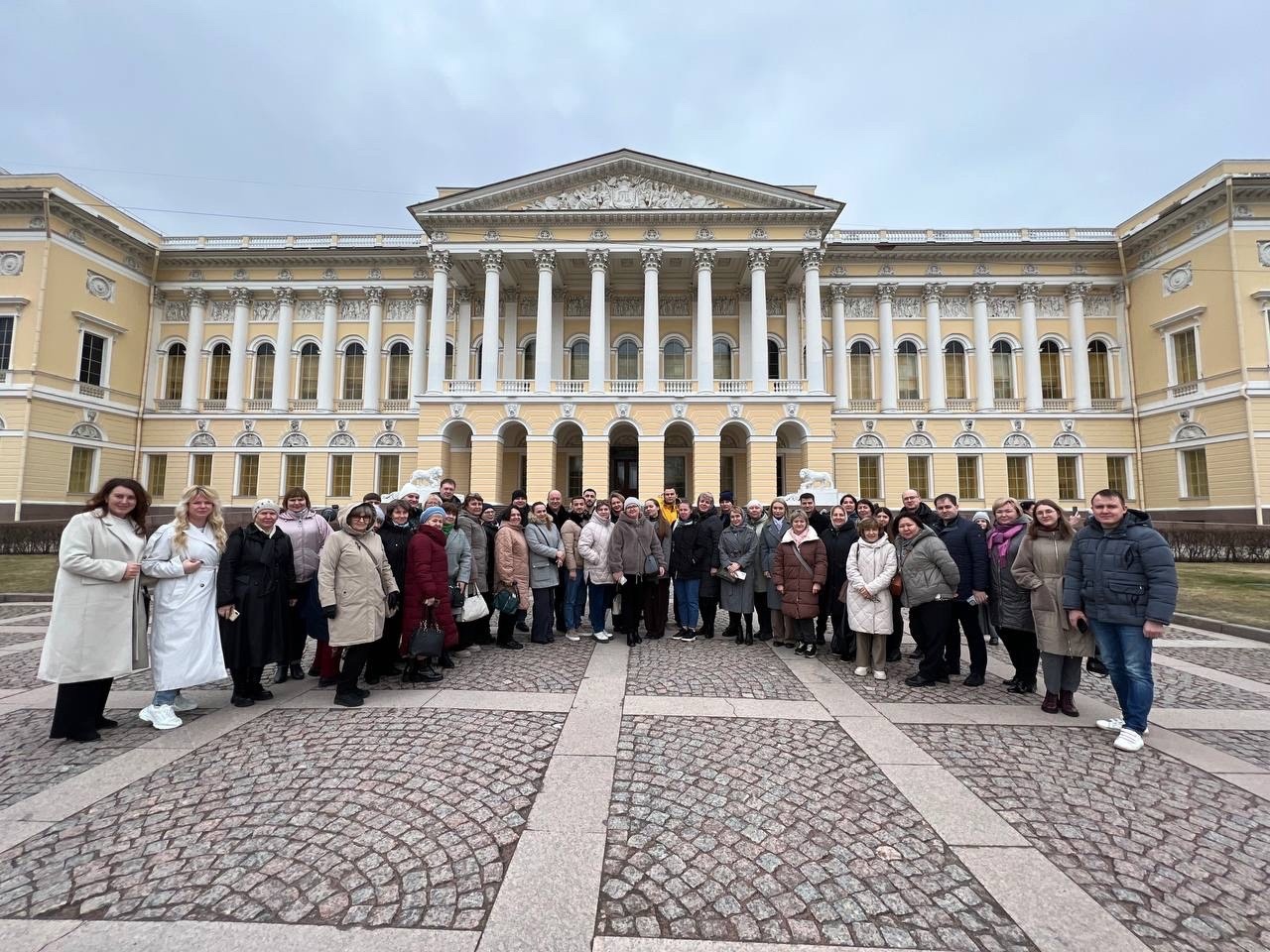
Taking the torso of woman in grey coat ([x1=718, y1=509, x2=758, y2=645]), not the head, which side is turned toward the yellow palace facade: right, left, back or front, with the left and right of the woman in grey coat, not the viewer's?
back

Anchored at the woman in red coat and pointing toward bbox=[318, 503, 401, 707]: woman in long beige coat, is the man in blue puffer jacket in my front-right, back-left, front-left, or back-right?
back-left

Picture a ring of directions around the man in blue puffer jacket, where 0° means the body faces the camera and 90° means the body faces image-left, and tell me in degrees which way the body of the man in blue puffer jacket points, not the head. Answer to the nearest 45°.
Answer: approximately 45°

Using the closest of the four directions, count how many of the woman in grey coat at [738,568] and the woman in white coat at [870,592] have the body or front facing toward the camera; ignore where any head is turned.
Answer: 2

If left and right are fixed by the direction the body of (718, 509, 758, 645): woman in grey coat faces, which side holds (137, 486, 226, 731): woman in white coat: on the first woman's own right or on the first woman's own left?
on the first woman's own right

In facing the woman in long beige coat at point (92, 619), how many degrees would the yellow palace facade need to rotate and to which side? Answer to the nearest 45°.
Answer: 0° — it already faces them
